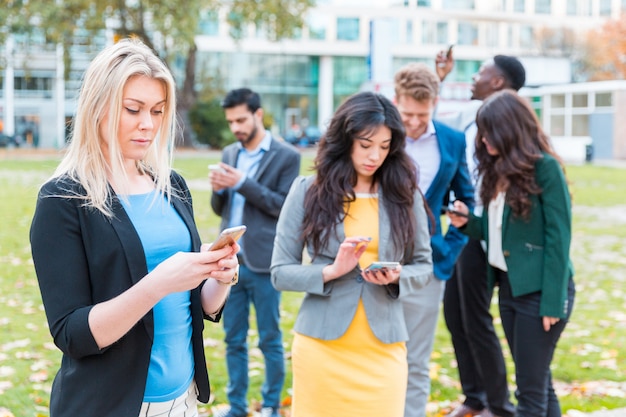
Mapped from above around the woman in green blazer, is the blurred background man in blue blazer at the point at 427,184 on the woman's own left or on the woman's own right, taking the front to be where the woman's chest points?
on the woman's own right

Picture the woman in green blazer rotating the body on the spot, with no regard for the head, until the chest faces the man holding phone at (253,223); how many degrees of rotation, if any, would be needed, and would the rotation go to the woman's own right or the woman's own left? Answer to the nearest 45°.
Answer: approximately 90° to the woman's own right

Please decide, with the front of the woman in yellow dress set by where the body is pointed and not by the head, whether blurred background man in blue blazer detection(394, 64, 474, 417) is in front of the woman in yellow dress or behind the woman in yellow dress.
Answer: behind

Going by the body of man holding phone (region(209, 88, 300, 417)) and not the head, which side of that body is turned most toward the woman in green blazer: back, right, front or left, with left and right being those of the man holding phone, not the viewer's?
left

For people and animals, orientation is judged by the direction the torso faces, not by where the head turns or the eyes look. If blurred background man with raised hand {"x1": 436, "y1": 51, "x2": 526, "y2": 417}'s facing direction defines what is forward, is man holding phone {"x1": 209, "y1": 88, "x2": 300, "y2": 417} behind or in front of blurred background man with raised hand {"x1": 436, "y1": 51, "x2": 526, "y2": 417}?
in front

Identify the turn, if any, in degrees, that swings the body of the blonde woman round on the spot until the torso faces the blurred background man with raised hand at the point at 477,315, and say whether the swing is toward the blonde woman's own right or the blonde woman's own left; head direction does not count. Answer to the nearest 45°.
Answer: approximately 90° to the blonde woman's own left

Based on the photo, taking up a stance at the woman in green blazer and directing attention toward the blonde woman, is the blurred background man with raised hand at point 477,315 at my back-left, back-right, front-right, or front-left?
back-right

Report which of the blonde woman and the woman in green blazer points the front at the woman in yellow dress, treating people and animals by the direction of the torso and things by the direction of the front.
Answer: the woman in green blazer
